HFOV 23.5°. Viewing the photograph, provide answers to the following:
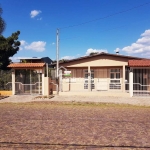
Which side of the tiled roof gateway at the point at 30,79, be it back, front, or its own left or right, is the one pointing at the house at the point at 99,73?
left

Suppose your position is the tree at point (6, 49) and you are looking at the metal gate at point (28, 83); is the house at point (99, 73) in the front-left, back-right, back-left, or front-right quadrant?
front-left

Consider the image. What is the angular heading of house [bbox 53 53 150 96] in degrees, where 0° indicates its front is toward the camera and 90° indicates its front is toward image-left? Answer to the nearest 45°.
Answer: approximately 0°

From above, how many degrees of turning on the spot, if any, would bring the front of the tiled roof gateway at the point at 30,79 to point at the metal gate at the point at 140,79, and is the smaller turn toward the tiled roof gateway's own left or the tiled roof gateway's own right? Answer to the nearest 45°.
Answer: approximately 90° to the tiled roof gateway's own left

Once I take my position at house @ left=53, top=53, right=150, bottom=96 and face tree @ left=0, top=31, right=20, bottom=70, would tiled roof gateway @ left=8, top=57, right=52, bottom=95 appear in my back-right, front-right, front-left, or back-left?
front-left

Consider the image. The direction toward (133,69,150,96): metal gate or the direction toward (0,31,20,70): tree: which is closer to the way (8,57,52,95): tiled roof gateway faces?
the metal gate

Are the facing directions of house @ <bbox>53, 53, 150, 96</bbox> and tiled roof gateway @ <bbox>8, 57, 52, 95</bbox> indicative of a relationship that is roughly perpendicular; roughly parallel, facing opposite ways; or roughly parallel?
roughly parallel

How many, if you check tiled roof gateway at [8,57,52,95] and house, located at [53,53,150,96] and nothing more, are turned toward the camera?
2

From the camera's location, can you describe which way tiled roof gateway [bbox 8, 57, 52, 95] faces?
facing the viewer

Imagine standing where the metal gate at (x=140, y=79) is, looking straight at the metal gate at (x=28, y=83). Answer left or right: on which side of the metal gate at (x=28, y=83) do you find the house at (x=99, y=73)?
right

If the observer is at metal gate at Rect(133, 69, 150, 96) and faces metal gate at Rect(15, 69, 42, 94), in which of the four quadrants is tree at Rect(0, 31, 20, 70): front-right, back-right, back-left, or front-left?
front-right
